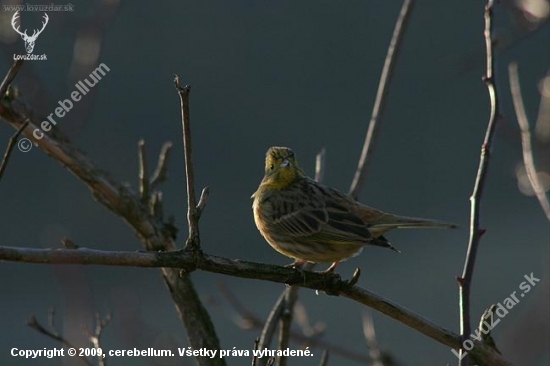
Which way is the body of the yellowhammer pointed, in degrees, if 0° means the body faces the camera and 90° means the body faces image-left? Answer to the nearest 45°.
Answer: approximately 90°

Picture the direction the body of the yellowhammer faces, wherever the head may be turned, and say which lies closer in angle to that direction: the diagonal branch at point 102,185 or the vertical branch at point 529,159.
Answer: the diagonal branch
